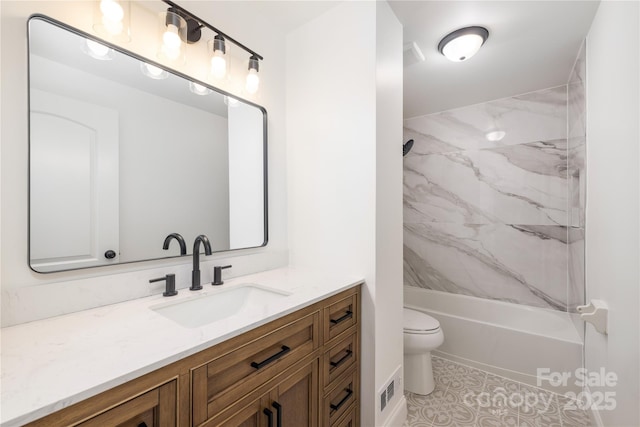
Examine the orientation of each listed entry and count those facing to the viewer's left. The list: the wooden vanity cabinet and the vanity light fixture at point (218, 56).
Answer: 0

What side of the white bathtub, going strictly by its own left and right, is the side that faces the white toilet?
front

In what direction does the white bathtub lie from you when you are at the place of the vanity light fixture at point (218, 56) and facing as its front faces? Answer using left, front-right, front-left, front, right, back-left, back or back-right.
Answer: front-left

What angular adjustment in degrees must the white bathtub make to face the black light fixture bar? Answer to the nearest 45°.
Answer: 0° — it already faces it

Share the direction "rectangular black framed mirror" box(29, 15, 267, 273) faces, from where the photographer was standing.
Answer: facing the viewer and to the right of the viewer

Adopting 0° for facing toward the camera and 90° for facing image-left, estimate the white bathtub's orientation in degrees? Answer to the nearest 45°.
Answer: approximately 45°

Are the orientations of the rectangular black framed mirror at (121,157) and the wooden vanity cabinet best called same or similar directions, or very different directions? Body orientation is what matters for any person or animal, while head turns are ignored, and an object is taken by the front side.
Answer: same or similar directions

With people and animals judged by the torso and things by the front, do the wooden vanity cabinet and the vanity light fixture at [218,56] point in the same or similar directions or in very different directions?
same or similar directions

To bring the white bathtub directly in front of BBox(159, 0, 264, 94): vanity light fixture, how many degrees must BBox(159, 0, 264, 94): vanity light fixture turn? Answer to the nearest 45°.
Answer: approximately 45° to its left

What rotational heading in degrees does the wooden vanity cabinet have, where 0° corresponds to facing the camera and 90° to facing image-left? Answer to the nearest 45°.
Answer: approximately 315°
